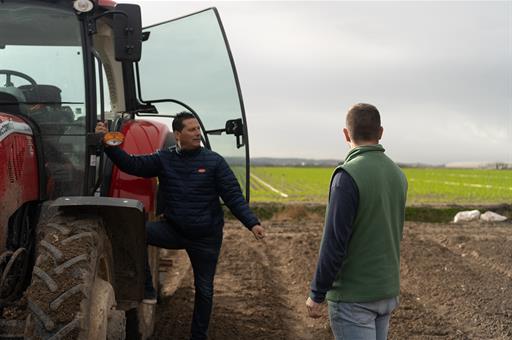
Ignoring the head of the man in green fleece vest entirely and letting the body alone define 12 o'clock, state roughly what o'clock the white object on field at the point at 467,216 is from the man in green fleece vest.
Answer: The white object on field is roughly at 2 o'clock from the man in green fleece vest.

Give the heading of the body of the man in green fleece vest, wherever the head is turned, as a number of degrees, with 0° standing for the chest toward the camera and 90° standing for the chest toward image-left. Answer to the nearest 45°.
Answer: approximately 135°

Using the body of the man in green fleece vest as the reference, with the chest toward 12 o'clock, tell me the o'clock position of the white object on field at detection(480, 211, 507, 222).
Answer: The white object on field is roughly at 2 o'clock from the man in green fleece vest.
